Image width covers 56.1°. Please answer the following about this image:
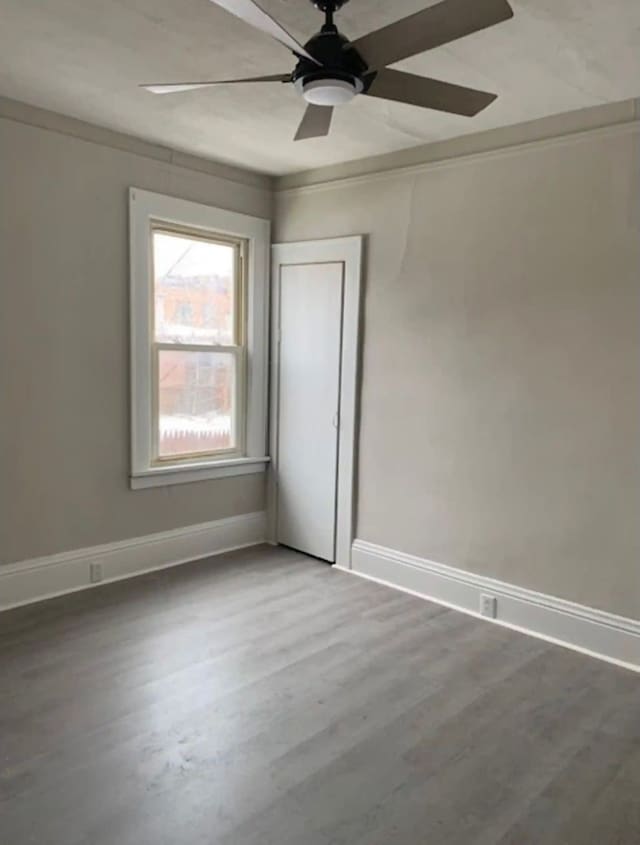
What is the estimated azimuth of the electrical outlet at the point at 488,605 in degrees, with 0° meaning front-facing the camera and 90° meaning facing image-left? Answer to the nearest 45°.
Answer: approximately 45°

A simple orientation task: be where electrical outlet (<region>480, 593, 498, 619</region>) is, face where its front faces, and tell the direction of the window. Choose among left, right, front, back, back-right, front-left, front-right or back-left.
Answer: front-right

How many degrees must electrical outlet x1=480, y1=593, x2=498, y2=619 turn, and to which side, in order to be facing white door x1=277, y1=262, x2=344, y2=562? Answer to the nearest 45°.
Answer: approximately 90° to its right
